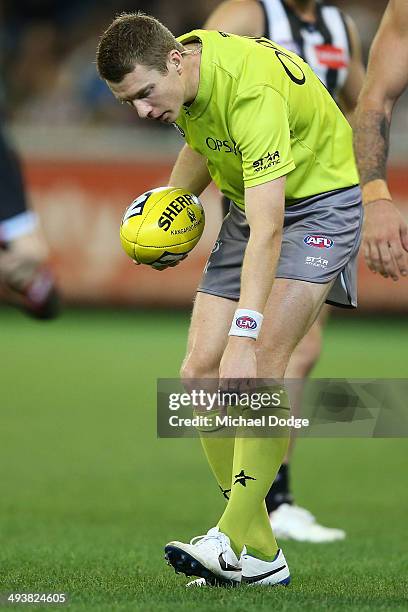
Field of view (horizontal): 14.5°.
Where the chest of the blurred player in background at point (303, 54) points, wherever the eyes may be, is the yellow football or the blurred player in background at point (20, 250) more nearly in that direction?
the yellow football

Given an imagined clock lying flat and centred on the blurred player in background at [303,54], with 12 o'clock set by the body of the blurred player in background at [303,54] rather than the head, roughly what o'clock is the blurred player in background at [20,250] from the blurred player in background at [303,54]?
the blurred player in background at [20,250] is roughly at 3 o'clock from the blurred player in background at [303,54].

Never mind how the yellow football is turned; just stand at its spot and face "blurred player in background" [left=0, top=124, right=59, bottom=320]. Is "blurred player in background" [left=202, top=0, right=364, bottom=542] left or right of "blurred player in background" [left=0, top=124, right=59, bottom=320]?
right

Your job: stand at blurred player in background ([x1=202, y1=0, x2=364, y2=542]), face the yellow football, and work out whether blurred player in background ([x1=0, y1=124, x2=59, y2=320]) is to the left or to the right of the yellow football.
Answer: right

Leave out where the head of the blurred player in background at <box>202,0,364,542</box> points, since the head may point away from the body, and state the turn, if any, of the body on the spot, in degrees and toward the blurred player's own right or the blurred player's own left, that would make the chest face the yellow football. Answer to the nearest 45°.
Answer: approximately 45° to the blurred player's own right

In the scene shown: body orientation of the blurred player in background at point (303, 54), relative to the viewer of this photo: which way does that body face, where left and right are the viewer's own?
facing the viewer and to the right of the viewer
